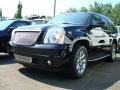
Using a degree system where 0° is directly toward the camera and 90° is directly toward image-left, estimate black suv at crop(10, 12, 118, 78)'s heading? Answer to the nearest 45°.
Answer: approximately 45°

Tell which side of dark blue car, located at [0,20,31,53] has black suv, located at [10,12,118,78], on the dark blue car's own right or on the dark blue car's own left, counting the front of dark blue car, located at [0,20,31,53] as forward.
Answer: on the dark blue car's own left

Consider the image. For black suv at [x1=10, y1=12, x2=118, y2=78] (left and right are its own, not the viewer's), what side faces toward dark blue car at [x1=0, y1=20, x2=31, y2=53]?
right

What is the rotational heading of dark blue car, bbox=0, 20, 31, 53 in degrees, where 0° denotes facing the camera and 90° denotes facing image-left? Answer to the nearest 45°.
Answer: approximately 45°
